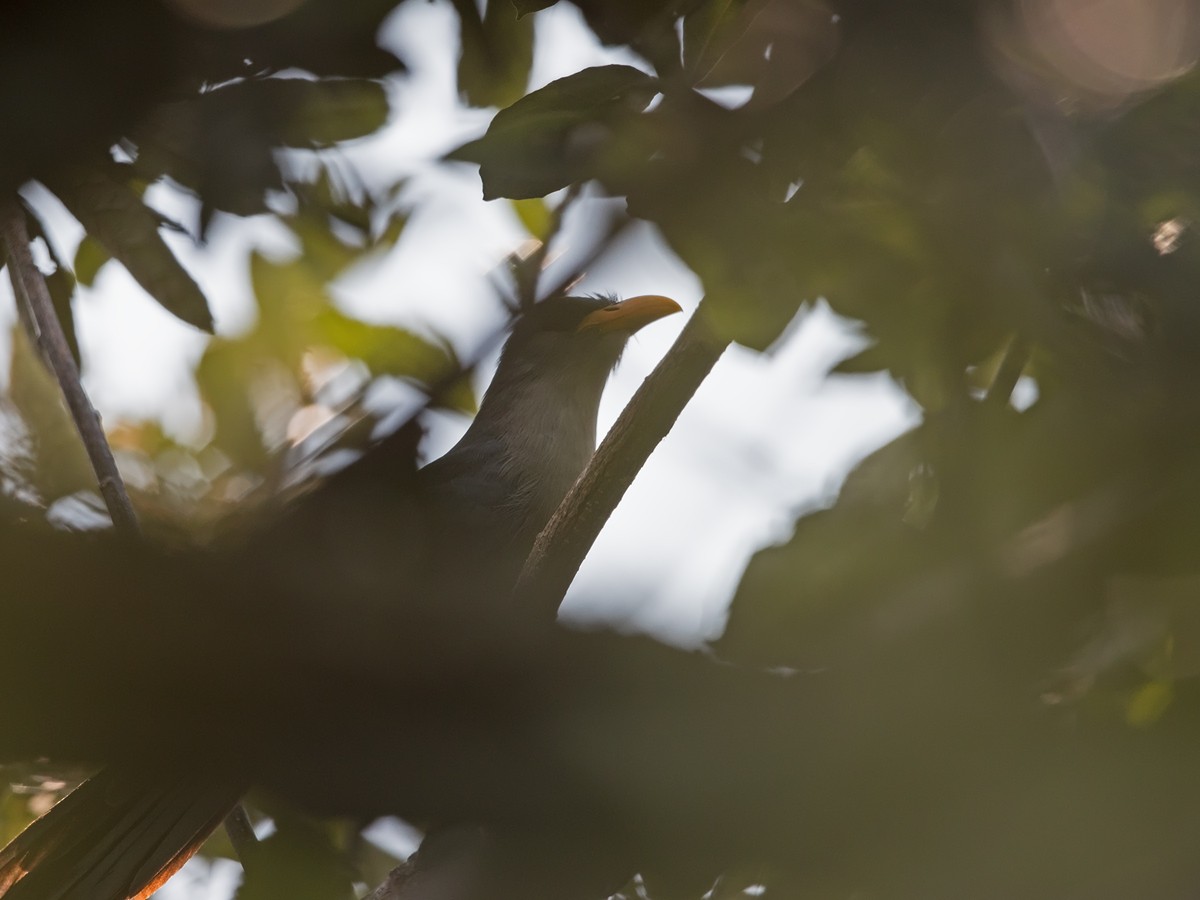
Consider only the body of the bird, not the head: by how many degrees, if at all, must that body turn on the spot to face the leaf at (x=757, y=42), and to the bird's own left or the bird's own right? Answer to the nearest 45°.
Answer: approximately 90° to the bird's own right

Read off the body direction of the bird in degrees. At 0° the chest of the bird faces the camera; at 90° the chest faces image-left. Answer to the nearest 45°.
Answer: approximately 270°
